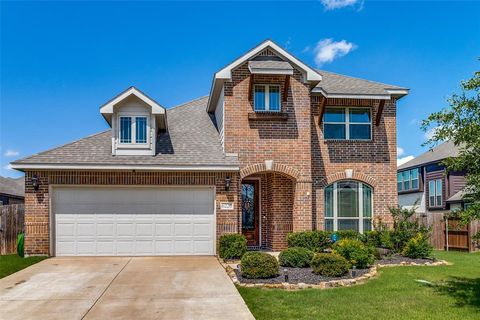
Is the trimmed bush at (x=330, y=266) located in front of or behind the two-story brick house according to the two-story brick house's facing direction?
in front

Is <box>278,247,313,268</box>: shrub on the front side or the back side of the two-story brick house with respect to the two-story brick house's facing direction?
on the front side

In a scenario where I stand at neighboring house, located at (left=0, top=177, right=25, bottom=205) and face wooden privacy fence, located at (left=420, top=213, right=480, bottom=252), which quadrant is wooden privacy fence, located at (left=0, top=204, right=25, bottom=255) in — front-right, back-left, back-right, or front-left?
front-right

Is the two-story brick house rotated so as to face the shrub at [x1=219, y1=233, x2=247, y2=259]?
yes

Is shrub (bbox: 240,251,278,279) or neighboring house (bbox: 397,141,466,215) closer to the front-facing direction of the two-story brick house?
the shrub

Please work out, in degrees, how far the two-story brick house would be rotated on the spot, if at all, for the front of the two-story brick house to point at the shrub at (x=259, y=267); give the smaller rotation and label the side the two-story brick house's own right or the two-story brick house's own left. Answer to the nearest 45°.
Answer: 0° — it already faces it

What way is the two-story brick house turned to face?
toward the camera

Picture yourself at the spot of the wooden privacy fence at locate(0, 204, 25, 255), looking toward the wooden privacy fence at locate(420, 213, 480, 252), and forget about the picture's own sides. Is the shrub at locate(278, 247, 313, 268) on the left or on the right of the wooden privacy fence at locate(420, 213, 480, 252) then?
right

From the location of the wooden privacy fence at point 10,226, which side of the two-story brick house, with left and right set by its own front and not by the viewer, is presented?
right

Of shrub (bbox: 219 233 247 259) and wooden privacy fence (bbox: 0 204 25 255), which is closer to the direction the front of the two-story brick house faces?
the shrub

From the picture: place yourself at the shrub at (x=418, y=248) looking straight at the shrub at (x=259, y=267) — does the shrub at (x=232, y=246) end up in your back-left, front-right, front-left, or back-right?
front-right
